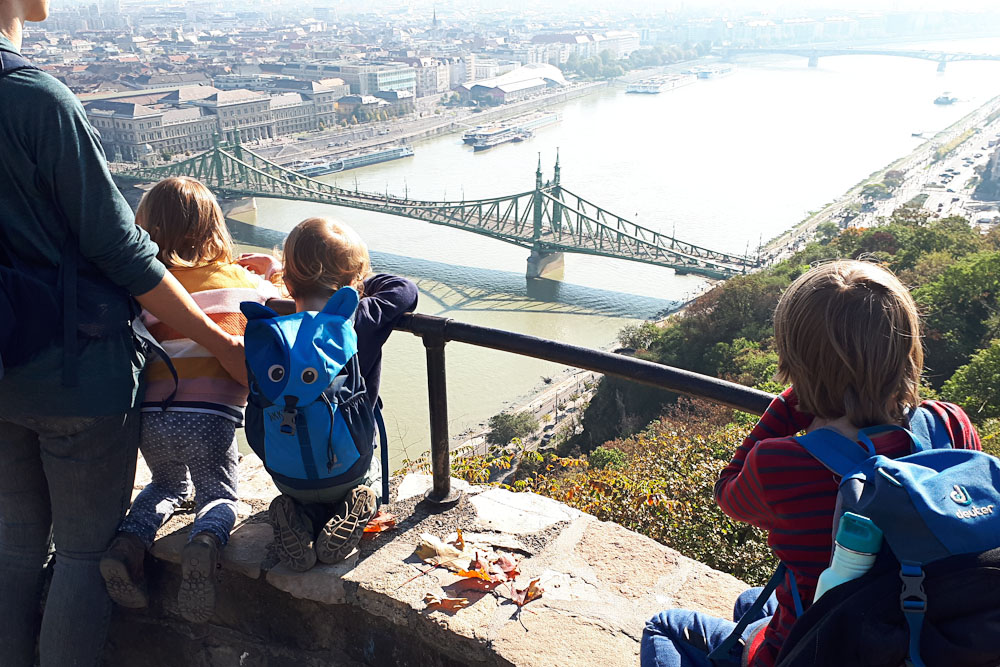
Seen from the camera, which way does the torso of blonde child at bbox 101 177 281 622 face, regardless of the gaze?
away from the camera

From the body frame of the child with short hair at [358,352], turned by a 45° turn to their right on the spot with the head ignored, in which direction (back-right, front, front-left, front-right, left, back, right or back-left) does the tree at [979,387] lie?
front

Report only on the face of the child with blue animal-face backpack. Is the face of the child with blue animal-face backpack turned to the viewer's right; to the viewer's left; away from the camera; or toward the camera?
away from the camera

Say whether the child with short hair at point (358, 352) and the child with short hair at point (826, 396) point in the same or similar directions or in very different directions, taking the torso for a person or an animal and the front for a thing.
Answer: same or similar directions

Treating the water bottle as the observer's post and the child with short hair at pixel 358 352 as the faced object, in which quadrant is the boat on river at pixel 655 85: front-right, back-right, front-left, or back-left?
front-right

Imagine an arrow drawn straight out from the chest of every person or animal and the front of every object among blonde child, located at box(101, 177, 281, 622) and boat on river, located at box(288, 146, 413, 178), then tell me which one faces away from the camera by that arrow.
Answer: the blonde child

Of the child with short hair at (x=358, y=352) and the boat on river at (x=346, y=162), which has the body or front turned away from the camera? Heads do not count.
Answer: the child with short hair

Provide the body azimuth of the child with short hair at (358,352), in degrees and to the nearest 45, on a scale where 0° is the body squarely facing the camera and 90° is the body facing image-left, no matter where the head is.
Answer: approximately 180°

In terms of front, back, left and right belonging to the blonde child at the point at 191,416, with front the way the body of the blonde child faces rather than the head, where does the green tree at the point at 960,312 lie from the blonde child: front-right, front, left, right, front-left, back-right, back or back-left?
front-right

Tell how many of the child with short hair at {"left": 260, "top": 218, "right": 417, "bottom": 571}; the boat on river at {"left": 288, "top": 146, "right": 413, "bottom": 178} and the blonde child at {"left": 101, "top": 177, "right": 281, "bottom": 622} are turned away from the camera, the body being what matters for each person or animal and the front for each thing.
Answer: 2

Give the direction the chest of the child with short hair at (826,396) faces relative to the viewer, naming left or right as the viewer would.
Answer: facing away from the viewer and to the left of the viewer

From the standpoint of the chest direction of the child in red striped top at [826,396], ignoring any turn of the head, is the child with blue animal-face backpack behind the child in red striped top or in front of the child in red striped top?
in front

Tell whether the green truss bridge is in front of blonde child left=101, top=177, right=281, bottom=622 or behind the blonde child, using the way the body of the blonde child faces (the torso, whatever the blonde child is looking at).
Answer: in front
